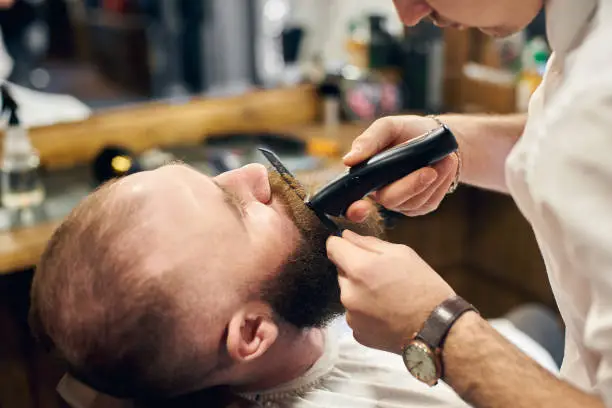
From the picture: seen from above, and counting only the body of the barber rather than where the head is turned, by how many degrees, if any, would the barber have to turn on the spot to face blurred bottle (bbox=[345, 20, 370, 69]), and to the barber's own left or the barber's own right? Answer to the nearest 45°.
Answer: approximately 90° to the barber's own right

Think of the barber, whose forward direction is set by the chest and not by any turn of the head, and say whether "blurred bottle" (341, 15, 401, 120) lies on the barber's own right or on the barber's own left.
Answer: on the barber's own right

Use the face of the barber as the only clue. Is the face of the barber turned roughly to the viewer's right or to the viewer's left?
to the viewer's left

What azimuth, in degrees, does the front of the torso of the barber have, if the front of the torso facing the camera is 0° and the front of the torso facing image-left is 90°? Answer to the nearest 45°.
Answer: approximately 90°

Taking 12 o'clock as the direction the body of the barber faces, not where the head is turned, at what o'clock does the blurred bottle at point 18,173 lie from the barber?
The blurred bottle is roughly at 1 o'clock from the barber.

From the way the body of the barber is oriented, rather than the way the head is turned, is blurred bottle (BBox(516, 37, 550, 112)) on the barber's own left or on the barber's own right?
on the barber's own right
